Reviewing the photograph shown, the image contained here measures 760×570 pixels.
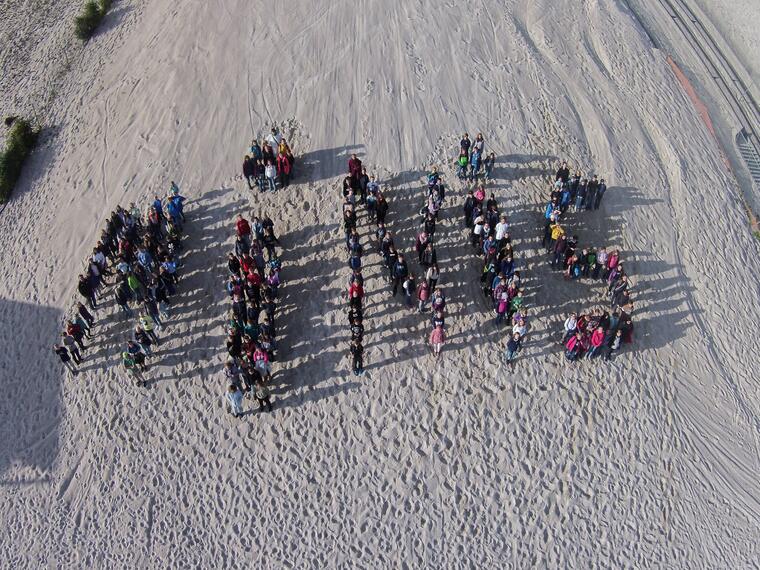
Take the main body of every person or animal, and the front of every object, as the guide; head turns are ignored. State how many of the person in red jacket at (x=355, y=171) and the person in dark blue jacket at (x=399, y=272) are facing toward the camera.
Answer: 2

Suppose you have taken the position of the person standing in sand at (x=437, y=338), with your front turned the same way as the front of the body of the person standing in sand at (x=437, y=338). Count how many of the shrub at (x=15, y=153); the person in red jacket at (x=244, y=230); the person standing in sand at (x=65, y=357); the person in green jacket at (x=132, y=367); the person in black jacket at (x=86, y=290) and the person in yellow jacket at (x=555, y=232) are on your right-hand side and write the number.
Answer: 5

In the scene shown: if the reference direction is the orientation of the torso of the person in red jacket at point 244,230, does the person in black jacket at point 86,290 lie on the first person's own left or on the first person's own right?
on the first person's own right

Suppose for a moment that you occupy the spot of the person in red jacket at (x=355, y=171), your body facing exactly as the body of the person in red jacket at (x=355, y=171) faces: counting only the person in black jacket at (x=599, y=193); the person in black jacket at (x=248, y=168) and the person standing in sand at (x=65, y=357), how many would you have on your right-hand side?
2

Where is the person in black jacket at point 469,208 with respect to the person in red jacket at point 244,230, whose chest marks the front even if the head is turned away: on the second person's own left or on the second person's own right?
on the second person's own left

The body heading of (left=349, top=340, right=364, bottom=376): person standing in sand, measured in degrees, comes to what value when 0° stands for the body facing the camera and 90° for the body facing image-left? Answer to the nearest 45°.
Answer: approximately 0°

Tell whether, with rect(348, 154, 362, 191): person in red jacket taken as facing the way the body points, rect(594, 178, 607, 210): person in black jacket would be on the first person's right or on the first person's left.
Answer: on the first person's left

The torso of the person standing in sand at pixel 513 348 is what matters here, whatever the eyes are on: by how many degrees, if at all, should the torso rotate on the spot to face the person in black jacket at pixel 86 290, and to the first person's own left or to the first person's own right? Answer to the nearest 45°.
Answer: approximately 90° to the first person's own right

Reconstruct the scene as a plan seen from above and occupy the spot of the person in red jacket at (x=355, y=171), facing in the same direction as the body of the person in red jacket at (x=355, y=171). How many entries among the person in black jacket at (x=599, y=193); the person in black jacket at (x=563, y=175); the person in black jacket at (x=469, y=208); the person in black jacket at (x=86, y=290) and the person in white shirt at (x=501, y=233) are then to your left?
4

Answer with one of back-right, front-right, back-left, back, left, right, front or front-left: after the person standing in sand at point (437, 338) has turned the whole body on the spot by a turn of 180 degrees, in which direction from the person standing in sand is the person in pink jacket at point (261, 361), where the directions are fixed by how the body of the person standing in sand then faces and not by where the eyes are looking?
left
